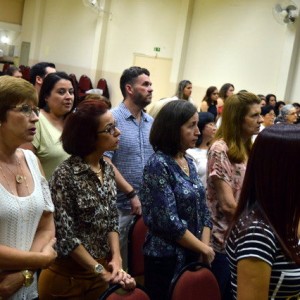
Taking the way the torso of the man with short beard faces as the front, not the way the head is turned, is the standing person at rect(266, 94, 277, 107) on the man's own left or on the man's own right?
on the man's own left

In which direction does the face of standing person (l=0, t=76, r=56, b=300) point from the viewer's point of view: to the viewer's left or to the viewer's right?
to the viewer's right

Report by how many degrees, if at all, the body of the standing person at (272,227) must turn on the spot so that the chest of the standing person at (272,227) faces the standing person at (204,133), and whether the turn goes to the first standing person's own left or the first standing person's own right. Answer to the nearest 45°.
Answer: approximately 90° to the first standing person's own left

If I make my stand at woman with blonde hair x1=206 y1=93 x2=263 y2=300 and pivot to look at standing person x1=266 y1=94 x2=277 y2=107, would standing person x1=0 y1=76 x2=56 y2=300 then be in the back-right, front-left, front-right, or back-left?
back-left

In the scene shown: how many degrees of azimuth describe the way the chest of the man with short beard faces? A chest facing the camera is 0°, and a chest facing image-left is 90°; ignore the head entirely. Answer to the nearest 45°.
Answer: approximately 315°

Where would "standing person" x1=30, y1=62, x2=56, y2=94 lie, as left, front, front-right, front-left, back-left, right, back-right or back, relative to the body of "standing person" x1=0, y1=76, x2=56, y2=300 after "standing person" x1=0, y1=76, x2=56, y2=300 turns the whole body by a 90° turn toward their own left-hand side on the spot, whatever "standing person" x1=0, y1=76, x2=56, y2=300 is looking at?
front-left

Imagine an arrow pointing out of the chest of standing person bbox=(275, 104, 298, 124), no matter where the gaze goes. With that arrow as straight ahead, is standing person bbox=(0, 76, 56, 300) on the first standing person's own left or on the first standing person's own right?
on the first standing person's own right
